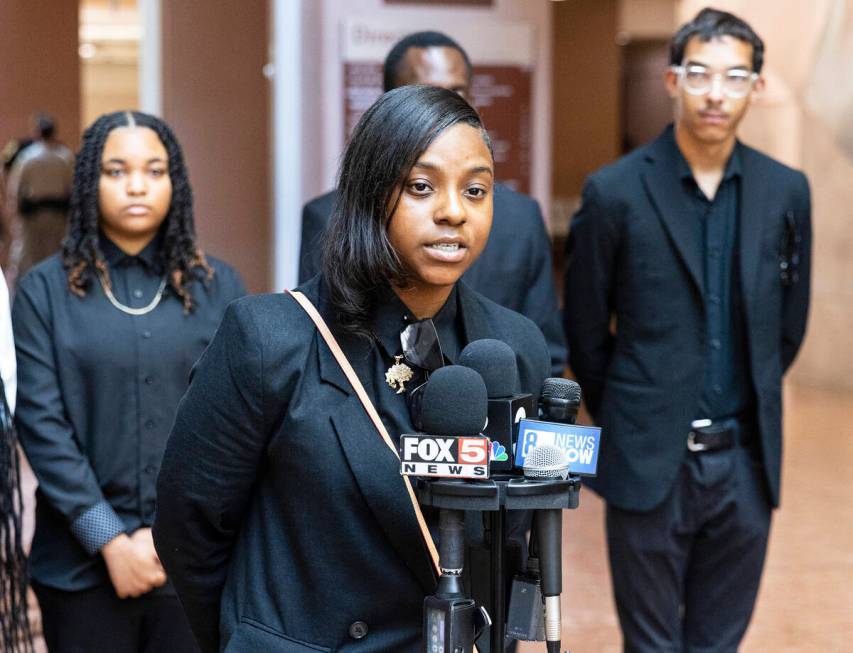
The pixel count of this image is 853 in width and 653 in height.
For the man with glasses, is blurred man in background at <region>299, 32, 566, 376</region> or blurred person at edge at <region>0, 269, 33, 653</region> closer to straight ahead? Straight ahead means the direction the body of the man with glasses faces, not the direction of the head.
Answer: the blurred person at edge

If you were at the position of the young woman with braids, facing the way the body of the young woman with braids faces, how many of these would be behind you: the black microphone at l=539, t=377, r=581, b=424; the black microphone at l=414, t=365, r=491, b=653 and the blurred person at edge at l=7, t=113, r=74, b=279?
1

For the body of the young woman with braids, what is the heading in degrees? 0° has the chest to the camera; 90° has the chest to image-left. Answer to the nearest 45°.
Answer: approximately 0°

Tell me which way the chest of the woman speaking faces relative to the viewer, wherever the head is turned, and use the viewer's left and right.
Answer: facing the viewer and to the right of the viewer

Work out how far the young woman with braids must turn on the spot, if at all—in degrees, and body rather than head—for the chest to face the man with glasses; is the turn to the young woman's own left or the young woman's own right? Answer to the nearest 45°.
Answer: approximately 90° to the young woman's own left
